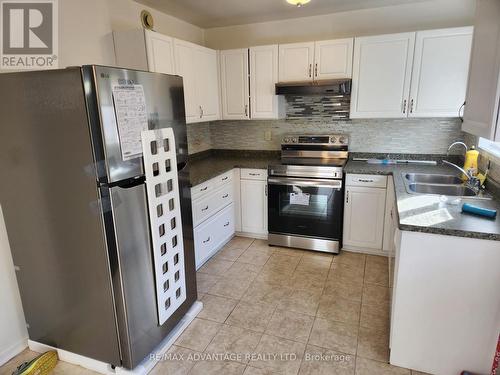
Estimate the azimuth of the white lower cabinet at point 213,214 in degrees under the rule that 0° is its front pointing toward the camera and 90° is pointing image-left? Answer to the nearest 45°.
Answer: approximately 315°

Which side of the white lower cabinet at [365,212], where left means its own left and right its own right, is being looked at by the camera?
front

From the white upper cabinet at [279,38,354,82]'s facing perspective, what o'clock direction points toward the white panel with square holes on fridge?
The white panel with square holes on fridge is roughly at 1 o'clock from the white upper cabinet.

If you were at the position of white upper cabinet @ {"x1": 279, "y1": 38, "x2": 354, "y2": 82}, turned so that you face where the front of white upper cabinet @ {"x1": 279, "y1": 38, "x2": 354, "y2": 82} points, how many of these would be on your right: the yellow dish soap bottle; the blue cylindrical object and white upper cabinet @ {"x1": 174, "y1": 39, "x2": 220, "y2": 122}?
1

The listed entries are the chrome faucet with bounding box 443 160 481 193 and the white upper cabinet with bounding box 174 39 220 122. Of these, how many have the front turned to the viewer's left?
1

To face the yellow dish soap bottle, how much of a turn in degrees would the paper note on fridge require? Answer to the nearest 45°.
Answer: approximately 45° to its left

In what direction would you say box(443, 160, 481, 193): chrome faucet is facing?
to the viewer's left

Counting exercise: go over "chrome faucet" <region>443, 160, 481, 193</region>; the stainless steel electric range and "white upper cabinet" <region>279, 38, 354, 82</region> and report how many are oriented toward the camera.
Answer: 2

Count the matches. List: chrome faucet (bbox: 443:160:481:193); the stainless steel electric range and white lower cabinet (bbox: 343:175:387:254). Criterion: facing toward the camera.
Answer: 2

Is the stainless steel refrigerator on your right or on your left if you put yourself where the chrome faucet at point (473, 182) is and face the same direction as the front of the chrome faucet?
on your left

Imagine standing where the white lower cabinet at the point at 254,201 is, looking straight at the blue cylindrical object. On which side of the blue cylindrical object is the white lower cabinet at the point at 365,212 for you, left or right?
left
